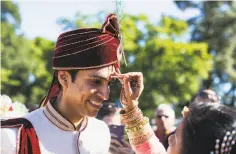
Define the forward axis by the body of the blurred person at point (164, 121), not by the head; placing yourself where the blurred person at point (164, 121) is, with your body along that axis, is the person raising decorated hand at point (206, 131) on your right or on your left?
on your left

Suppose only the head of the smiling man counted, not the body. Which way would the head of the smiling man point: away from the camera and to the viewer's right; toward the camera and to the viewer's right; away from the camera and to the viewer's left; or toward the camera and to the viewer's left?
toward the camera and to the viewer's right

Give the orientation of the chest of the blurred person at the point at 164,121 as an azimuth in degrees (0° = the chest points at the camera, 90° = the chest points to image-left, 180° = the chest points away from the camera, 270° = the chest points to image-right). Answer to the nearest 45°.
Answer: approximately 45°

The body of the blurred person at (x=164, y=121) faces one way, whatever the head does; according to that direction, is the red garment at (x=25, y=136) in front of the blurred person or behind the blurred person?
in front

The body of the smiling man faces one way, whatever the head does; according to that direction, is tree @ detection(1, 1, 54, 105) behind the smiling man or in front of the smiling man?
behind

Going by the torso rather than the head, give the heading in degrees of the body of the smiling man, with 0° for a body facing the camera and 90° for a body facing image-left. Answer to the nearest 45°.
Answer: approximately 315°

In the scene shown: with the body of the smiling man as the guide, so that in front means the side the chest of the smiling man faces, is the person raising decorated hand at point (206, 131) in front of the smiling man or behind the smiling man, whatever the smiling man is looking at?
in front

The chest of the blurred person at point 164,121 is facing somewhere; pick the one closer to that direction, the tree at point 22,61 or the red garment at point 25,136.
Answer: the red garment
